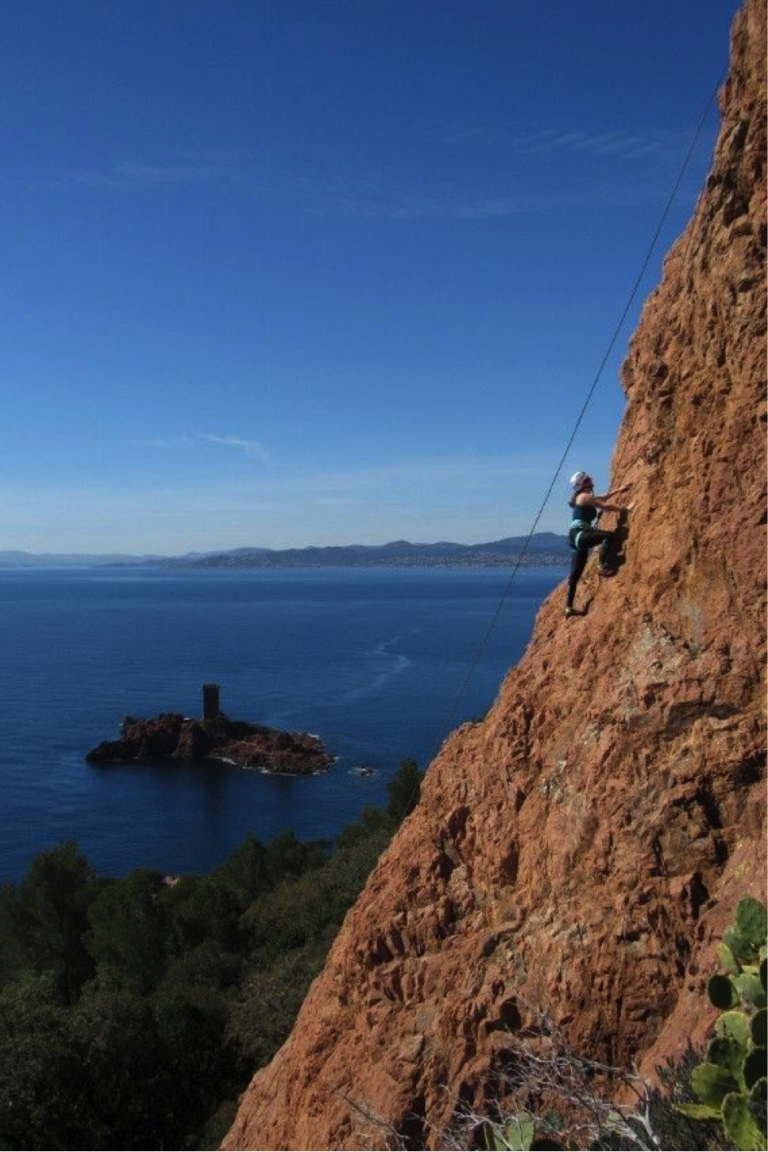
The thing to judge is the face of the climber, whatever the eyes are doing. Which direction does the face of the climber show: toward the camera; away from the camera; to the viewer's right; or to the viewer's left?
to the viewer's right

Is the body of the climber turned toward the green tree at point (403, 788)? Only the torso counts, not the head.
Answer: no

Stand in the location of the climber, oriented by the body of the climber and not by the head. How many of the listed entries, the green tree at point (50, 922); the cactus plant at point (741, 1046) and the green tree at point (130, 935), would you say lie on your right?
1

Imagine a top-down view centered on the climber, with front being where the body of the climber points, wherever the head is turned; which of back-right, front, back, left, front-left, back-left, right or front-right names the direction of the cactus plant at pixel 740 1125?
right

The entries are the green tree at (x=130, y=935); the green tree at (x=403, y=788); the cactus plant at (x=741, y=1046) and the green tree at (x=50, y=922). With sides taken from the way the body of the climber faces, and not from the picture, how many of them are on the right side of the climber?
1

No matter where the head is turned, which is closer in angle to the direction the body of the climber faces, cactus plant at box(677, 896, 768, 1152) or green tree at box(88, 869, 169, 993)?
the cactus plant

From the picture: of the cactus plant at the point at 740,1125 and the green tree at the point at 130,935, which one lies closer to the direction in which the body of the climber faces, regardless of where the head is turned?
the cactus plant

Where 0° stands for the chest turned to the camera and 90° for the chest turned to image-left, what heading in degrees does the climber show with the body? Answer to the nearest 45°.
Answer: approximately 270°

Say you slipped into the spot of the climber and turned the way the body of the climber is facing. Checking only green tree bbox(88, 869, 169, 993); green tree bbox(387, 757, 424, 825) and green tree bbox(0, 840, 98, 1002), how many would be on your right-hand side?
0

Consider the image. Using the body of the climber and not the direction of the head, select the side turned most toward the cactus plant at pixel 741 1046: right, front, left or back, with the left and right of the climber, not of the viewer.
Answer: right

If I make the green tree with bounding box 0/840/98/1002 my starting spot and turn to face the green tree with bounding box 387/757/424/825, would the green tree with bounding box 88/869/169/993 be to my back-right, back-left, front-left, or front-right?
front-right

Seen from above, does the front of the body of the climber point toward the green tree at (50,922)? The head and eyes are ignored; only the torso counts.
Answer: no
